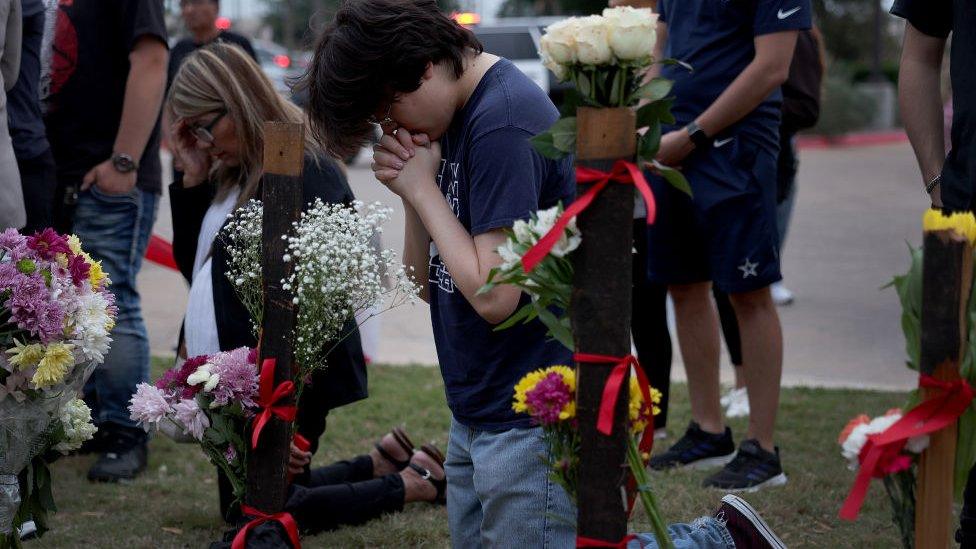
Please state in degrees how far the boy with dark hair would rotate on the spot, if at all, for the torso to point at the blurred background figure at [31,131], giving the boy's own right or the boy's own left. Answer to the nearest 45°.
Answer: approximately 45° to the boy's own right

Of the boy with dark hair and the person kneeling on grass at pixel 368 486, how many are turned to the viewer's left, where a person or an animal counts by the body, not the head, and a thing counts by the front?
2

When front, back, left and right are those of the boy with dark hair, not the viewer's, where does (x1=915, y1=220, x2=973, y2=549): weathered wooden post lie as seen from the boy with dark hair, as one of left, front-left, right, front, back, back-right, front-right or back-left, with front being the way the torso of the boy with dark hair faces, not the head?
back-left

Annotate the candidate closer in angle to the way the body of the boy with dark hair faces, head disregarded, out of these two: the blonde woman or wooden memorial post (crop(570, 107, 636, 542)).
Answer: the blonde woman

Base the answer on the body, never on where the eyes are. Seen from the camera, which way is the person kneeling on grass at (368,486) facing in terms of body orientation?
to the viewer's left
